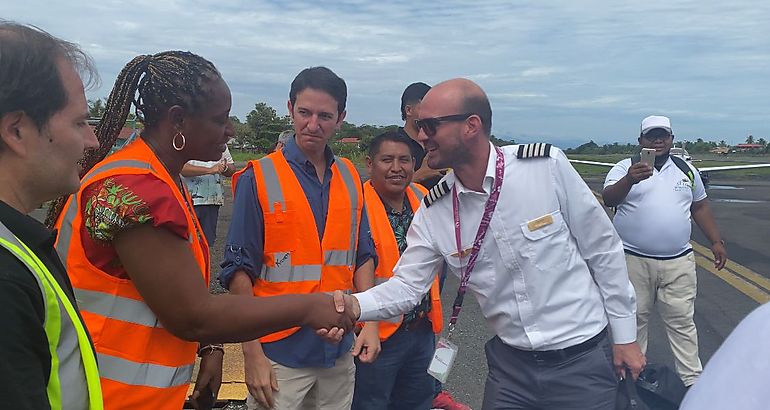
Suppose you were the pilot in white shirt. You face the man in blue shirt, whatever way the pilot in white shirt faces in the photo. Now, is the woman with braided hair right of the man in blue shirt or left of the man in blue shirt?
left

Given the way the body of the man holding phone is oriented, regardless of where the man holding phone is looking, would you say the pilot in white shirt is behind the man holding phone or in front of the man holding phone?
in front

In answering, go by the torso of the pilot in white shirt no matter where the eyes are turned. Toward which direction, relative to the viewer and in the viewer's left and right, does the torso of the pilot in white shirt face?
facing the viewer and to the left of the viewer

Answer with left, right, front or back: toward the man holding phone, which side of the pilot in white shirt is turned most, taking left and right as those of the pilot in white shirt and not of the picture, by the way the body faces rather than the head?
back

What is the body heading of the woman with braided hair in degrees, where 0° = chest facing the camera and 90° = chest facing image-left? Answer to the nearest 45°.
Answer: approximately 270°

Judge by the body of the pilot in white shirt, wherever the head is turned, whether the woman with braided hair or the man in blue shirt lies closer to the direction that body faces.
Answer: the woman with braided hair

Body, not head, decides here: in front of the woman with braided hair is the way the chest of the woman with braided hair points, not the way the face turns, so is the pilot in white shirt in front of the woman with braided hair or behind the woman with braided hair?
in front

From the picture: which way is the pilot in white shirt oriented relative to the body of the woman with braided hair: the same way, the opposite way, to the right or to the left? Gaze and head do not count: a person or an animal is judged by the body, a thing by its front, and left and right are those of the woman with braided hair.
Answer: the opposite way

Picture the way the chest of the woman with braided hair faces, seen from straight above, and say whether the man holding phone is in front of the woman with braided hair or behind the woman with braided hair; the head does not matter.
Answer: in front

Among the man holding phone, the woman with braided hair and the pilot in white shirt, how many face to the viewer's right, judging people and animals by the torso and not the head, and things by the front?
1

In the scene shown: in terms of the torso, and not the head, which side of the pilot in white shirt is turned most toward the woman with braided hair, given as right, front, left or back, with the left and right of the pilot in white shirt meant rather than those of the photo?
front

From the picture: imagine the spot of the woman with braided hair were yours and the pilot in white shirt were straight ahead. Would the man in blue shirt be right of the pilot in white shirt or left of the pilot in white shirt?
left

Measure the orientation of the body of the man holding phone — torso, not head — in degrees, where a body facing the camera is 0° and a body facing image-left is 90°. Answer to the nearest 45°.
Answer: approximately 0°

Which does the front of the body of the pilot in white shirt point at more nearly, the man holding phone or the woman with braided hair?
the woman with braided hair

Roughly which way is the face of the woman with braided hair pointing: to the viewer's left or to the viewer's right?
to the viewer's right

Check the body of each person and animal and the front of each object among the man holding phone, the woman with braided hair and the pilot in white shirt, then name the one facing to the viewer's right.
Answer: the woman with braided hair
